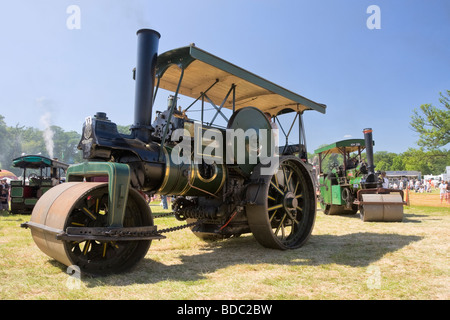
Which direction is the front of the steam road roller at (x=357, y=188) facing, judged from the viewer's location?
facing the viewer and to the right of the viewer

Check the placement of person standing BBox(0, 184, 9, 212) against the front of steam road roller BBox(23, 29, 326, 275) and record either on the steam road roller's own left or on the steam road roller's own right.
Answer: on the steam road roller's own right

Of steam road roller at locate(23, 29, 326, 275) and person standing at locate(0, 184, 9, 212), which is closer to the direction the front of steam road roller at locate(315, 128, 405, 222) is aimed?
the steam road roller

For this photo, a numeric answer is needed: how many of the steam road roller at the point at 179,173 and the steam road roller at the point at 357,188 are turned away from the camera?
0

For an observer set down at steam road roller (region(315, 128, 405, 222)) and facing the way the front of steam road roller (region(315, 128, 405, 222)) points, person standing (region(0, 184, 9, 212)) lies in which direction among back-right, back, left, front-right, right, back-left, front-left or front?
back-right

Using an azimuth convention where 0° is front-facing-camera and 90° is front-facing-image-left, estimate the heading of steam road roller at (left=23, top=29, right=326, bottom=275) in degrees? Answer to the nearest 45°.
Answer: approximately 45°

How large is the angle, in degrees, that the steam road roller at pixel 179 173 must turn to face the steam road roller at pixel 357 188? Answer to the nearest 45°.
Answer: approximately 180°
